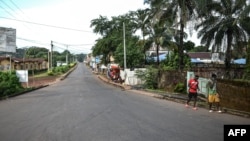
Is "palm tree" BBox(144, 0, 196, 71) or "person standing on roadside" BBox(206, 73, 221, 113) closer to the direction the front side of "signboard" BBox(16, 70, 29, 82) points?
the person standing on roadside

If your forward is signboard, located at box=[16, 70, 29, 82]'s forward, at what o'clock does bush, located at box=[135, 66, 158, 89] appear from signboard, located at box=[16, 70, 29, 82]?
The bush is roughly at 10 o'clock from the signboard.

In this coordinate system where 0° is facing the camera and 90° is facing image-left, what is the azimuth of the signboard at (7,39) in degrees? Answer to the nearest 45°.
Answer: approximately 0°

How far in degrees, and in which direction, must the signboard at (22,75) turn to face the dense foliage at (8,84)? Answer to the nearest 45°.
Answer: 0° — it already faces it

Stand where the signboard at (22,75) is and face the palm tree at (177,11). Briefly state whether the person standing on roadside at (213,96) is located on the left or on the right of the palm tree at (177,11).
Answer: right

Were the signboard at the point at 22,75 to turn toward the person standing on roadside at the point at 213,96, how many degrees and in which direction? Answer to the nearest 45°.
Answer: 0° — it already faces them

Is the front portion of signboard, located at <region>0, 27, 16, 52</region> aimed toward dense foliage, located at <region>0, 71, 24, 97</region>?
yes

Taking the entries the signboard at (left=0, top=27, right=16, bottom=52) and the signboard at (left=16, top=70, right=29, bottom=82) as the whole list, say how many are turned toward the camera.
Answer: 2
